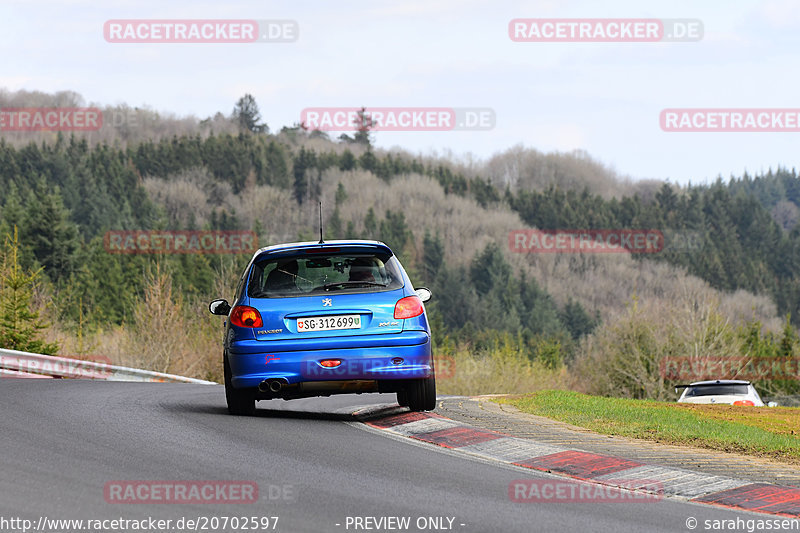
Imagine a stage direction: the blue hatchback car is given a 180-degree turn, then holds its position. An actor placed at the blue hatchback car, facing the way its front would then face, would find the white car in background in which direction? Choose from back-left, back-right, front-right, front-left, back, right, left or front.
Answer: back-left

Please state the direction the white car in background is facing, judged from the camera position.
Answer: facing away from the viewer

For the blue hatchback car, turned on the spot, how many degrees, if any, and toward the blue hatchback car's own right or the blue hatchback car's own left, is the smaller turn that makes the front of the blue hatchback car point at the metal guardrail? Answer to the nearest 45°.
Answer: approximately 45° to the blue hatchback car's own left

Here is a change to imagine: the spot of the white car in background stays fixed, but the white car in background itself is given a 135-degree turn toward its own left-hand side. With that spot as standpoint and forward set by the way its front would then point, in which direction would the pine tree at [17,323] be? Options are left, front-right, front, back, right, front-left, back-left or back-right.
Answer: front-right

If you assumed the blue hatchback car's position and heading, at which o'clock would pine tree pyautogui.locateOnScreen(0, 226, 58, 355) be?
The pine tree is roughly at 11 o'clock from the blue hatchback car.

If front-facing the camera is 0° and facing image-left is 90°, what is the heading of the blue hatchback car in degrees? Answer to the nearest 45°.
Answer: approximately 180°
